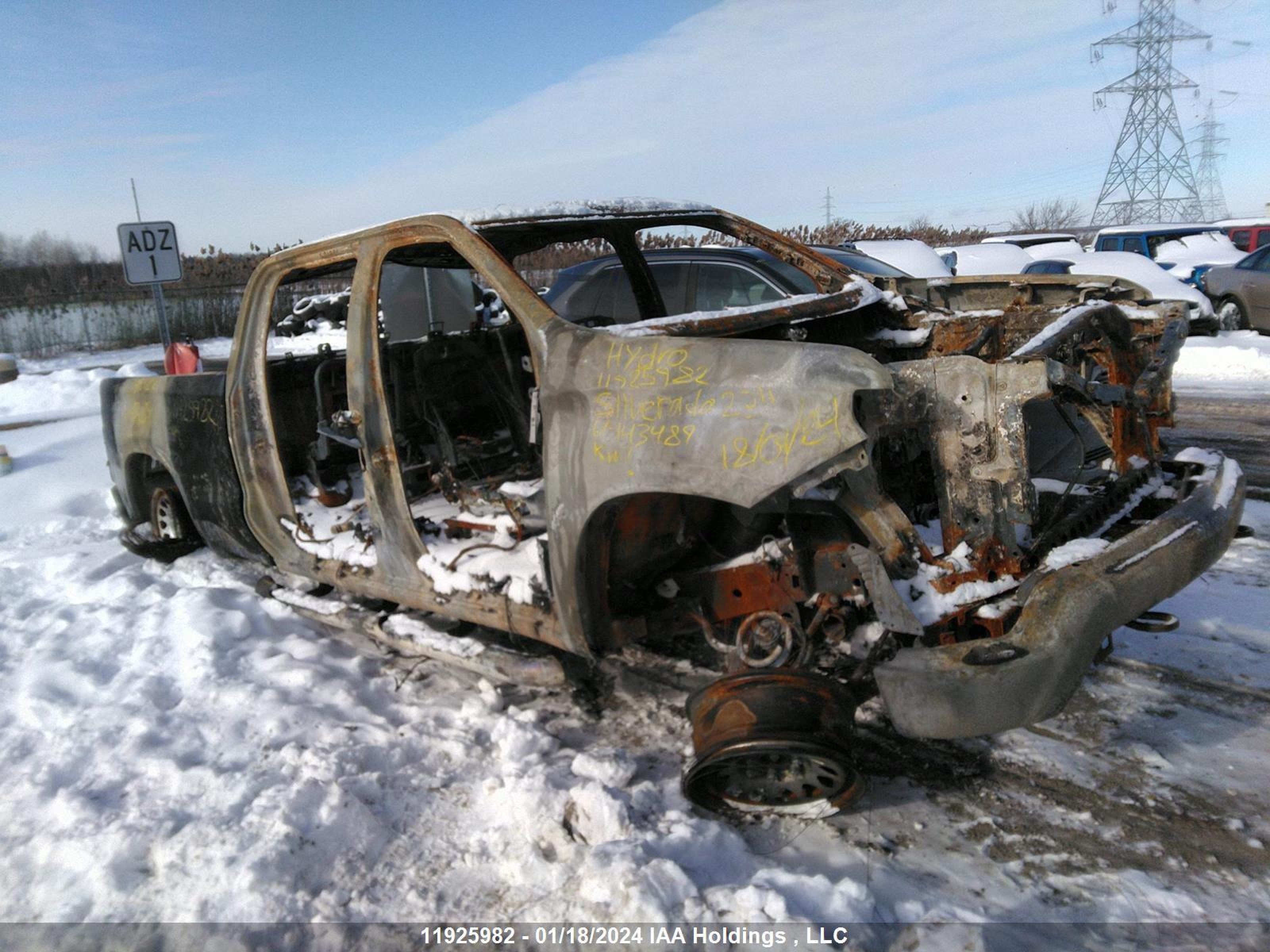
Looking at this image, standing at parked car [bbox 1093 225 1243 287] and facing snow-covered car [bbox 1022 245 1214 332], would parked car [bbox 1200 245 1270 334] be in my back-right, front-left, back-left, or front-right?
front-left

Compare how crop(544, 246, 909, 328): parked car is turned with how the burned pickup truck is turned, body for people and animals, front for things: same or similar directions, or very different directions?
same or similar directions

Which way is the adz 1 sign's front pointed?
toward the camera

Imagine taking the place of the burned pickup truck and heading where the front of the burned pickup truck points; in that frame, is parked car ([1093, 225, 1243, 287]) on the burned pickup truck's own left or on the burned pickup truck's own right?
on the burned pickup truck's own left

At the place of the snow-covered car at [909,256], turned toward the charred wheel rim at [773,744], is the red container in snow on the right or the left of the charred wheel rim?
right

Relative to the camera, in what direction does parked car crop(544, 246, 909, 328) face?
facing the viewer and to the right of the viewer

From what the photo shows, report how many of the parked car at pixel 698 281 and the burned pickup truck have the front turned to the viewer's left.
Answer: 0

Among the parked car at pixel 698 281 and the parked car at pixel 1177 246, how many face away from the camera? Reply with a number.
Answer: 0

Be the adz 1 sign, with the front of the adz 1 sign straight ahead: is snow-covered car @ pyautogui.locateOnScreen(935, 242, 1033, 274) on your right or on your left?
on your left

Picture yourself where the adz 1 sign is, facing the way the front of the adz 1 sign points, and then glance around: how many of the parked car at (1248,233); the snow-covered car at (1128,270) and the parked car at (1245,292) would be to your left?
3

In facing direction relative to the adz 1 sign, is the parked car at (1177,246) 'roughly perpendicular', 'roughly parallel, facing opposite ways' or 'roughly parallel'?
roughly parallel

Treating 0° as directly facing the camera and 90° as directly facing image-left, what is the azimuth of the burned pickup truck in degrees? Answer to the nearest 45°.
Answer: approximately 315°

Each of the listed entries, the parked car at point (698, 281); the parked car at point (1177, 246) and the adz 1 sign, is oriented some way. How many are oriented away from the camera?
0
